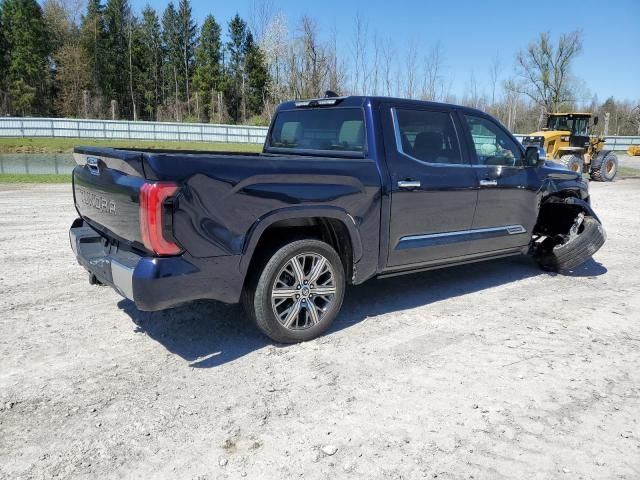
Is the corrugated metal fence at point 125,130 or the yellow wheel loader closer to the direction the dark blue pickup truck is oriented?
the yellow wheel loader

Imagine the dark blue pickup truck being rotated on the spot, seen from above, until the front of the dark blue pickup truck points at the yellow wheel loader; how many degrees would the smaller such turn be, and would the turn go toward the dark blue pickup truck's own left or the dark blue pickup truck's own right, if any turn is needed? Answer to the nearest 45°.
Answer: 0° — it already faces it

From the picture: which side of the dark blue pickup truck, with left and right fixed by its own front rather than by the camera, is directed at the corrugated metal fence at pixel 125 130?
left

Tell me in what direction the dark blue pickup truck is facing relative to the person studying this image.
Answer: facing away from the viewer and to the right of the viewer

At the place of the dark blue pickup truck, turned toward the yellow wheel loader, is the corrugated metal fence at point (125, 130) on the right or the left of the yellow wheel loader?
left

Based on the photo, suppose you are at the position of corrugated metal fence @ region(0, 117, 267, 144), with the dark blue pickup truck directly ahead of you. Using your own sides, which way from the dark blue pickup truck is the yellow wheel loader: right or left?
left
